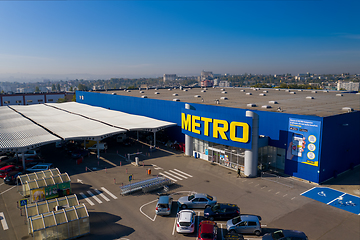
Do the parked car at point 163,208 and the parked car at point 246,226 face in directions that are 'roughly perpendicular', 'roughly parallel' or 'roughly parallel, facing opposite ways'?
roughly perpendicular

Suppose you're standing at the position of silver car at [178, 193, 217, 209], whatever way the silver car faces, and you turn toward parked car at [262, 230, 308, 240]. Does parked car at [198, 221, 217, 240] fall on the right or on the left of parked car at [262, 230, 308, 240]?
right

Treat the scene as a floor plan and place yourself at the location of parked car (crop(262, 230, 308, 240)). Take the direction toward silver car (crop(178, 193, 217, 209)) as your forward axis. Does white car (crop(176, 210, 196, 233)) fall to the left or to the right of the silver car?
left

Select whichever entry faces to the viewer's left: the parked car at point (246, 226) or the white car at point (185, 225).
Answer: the parked car

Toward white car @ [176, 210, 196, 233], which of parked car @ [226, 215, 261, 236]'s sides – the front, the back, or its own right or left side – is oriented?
front

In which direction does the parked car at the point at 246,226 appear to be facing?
to the viewer's left

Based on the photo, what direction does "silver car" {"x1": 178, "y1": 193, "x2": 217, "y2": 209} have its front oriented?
to the viewer's left

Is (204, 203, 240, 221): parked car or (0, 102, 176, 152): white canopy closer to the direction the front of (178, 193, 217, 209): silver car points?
the white canopy

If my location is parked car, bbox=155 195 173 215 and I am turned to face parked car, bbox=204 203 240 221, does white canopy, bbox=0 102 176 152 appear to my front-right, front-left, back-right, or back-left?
back-left
